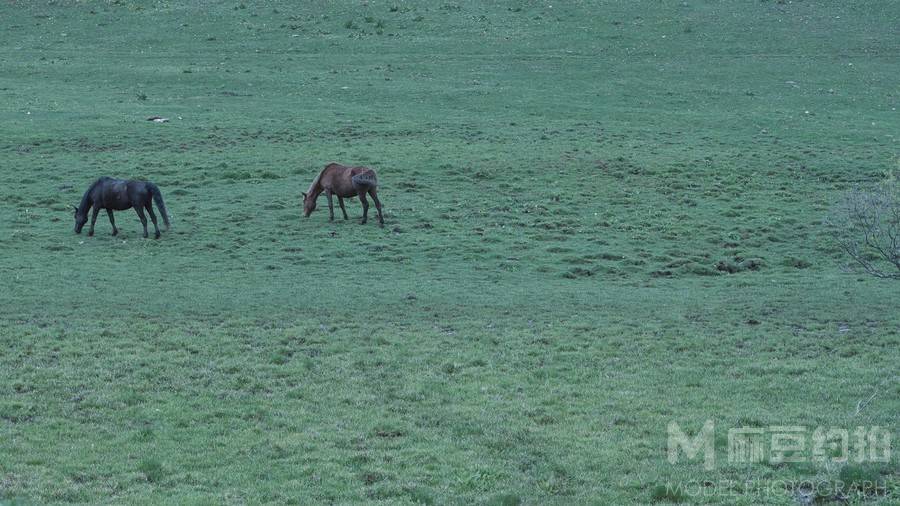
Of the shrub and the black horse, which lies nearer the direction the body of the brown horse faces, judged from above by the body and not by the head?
the black horse

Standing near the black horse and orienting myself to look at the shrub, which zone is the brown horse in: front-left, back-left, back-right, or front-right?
front-left

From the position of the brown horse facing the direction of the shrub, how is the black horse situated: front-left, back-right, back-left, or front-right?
back-right

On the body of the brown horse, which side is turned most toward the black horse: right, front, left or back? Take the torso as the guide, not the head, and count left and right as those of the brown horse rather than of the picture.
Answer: front

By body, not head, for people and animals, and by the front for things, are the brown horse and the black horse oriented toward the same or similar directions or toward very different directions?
same or similar directions

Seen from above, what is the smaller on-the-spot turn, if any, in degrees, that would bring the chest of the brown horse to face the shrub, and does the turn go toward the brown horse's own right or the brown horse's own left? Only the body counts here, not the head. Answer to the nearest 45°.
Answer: approximately 135° to the brown horse's own left

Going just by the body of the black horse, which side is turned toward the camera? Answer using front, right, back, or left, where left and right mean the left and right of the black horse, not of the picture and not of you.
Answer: left

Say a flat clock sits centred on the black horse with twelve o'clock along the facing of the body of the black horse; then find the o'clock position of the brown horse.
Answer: The brown horse is roughly at 6 o'clock from the black horse.

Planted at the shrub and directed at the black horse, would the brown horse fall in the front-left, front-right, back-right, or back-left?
front-right

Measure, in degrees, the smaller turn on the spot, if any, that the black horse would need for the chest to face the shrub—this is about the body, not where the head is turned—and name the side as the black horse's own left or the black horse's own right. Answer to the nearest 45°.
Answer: approximately 135° to the black horse's own left

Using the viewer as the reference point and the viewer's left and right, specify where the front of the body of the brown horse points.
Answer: facing to the left of the viewer

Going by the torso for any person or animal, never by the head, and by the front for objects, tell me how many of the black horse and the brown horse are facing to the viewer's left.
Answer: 2
